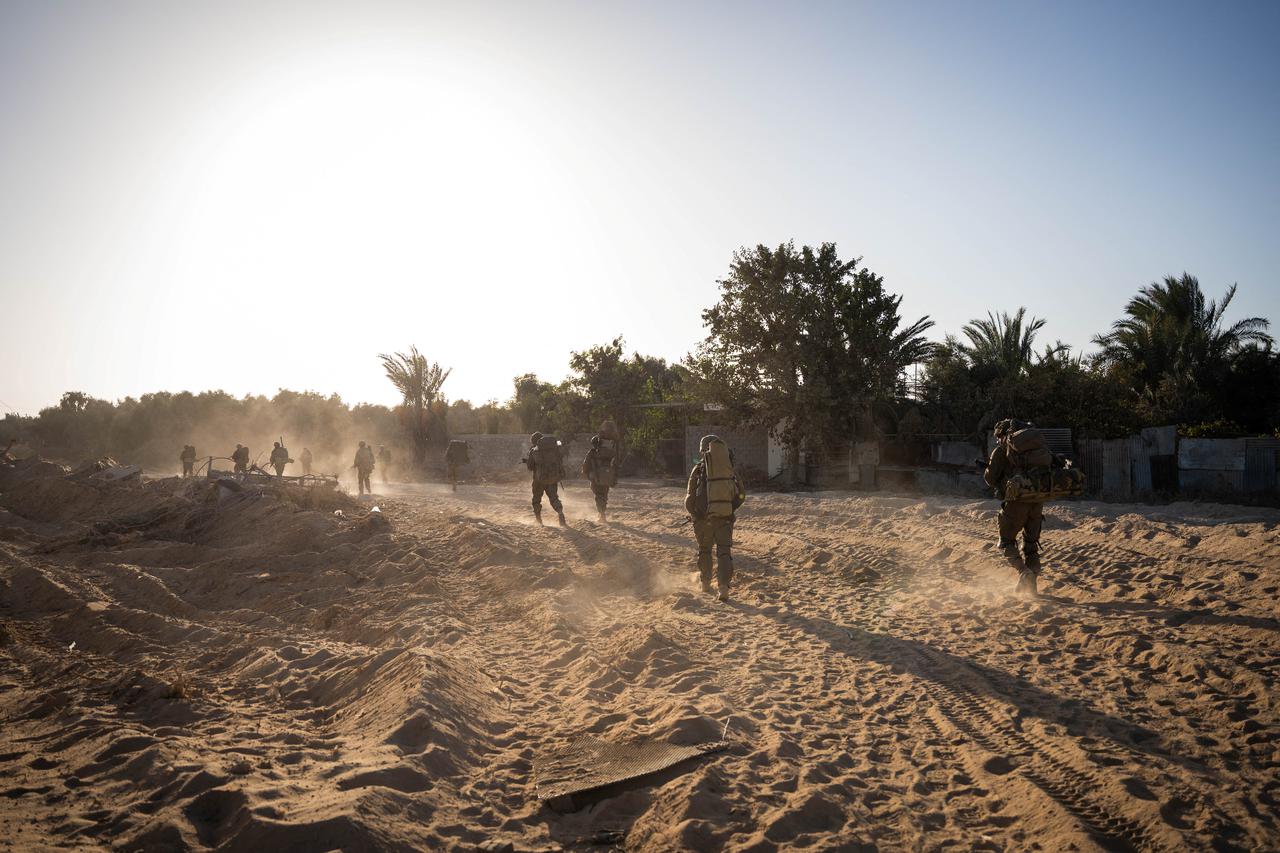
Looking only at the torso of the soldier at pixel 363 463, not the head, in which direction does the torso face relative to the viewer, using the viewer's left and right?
facing away from the viewer

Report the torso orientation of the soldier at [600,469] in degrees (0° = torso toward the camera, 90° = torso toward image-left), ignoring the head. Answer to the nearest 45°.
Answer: approximately 180°

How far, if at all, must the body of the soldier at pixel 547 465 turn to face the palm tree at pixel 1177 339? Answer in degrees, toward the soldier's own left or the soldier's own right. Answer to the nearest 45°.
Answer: approximately 90° to the soldier's own right

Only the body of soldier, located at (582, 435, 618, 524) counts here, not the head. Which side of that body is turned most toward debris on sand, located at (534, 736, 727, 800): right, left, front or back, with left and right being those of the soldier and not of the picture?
back

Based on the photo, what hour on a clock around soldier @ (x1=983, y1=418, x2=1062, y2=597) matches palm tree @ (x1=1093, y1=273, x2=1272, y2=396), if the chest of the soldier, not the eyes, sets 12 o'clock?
The palm tree is roughly at 2 o'clock from the soldier.

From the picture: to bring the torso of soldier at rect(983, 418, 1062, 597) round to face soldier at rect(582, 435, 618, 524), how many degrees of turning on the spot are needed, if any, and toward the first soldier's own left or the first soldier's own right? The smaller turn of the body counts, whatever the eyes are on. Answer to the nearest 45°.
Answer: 0° — they already face them
